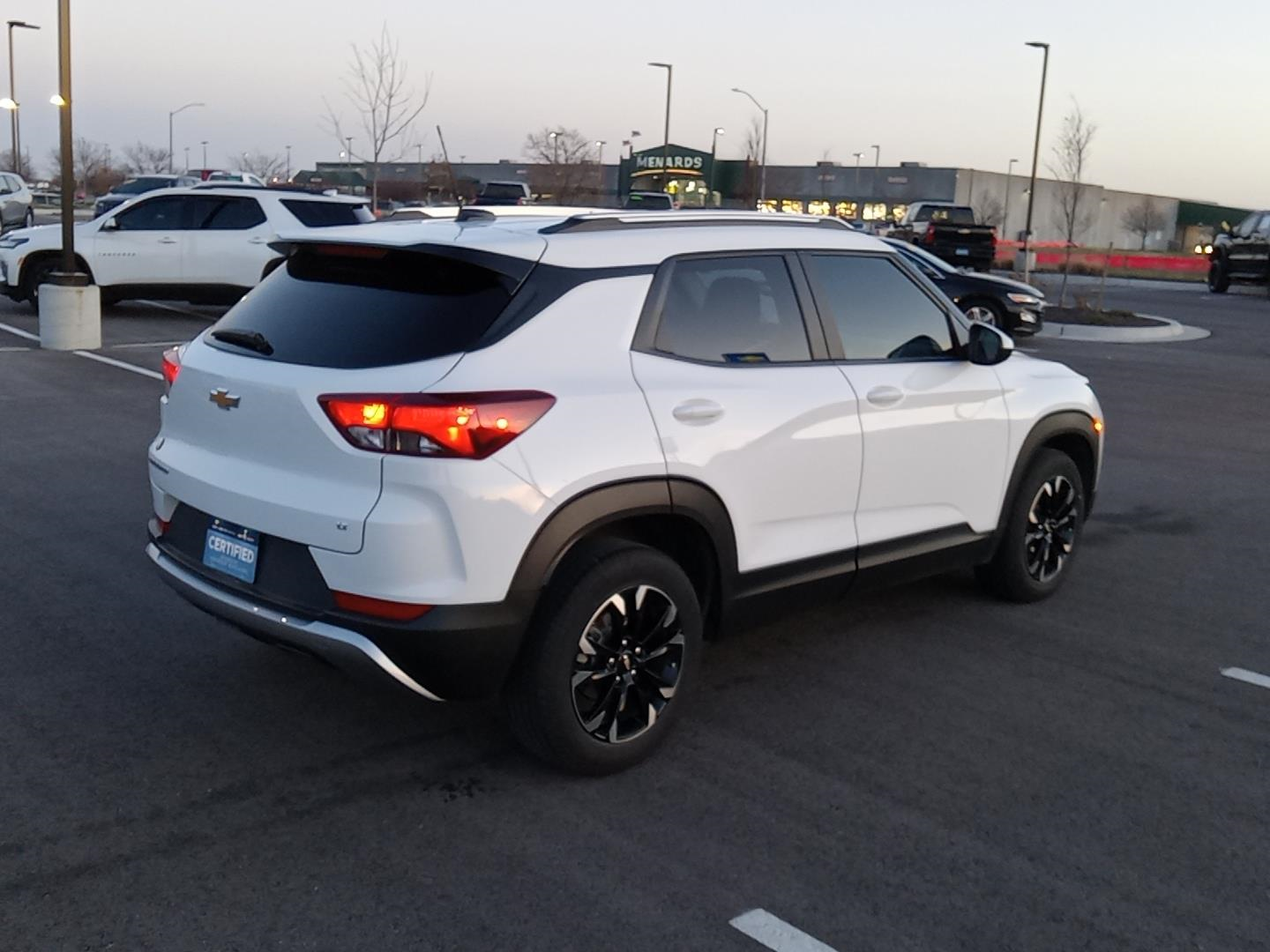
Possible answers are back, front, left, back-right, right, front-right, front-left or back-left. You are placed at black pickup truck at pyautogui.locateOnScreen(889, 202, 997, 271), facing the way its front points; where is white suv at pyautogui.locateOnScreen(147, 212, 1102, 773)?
back-left

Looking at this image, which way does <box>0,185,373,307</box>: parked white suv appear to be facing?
to the viewer's left

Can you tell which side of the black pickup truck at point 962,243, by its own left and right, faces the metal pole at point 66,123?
back

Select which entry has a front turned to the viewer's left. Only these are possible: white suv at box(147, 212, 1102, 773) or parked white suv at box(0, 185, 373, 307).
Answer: the parked white suv

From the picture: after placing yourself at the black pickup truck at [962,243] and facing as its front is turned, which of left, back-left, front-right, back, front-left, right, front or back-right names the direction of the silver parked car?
front-left

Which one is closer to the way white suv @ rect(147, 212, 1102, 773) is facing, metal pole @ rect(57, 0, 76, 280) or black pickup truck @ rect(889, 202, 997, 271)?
the black pickup truck

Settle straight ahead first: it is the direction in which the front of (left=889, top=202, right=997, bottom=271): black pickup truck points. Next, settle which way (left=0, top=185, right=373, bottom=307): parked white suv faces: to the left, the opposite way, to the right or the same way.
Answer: to the left

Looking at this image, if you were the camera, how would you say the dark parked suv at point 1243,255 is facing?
facing the viewer and to the left of the viewer

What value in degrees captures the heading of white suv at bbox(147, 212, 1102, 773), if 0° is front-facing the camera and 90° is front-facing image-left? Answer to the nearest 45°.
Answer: approximately 225°

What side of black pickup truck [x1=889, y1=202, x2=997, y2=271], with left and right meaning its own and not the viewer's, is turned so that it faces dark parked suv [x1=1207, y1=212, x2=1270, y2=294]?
right

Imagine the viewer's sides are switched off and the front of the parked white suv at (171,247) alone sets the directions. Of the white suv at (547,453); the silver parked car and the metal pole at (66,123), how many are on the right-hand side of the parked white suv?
1

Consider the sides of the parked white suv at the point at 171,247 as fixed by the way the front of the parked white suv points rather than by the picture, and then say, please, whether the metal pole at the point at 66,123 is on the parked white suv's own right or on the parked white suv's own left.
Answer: on the parked white suv's own left

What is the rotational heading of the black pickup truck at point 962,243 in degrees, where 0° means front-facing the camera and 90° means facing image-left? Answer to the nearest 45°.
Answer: approximately 135°

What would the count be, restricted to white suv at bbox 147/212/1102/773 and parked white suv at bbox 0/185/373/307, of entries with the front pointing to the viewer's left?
1
